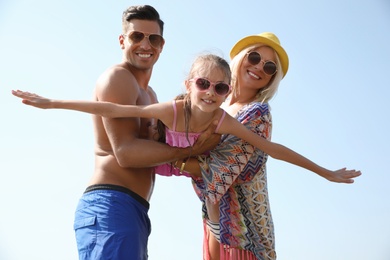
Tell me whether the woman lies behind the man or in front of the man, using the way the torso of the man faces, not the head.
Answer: in front

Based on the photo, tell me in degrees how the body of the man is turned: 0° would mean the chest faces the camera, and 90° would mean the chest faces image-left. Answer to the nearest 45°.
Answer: approximately 270°

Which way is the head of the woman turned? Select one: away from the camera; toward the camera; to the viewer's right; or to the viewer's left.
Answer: toward the camera
